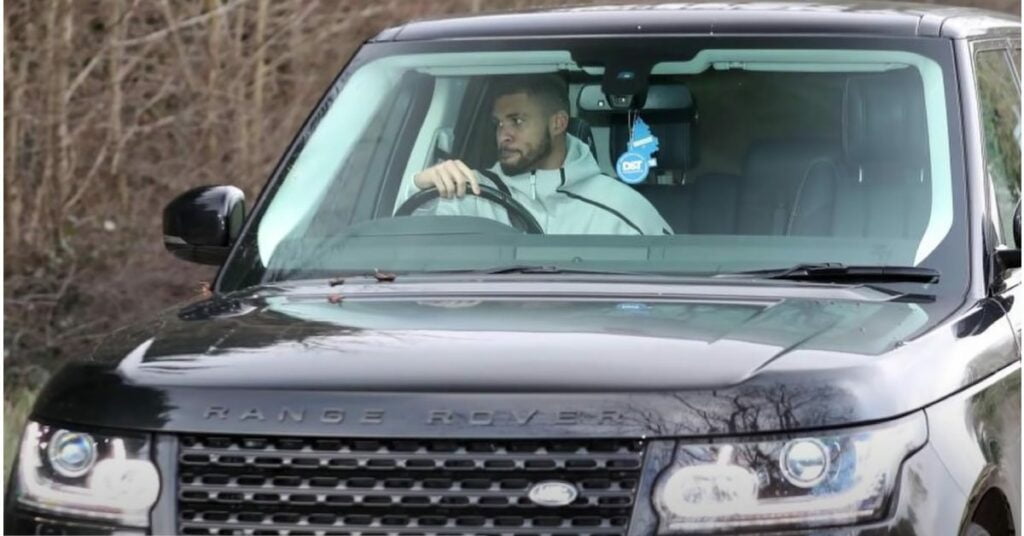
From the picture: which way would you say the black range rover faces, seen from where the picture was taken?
facing the viewer and to the left of the viewer
